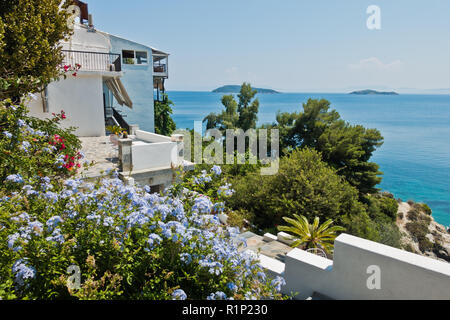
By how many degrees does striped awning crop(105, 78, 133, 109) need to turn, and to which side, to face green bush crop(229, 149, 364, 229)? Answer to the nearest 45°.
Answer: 0° — it already faces it

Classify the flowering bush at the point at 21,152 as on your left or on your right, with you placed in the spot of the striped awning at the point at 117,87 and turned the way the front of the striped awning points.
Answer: on your right

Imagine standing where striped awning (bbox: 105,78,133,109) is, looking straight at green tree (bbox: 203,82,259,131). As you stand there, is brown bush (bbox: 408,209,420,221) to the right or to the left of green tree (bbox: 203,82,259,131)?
right

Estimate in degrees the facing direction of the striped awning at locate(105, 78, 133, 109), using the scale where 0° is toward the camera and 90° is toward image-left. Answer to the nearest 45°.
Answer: approximately 315°
